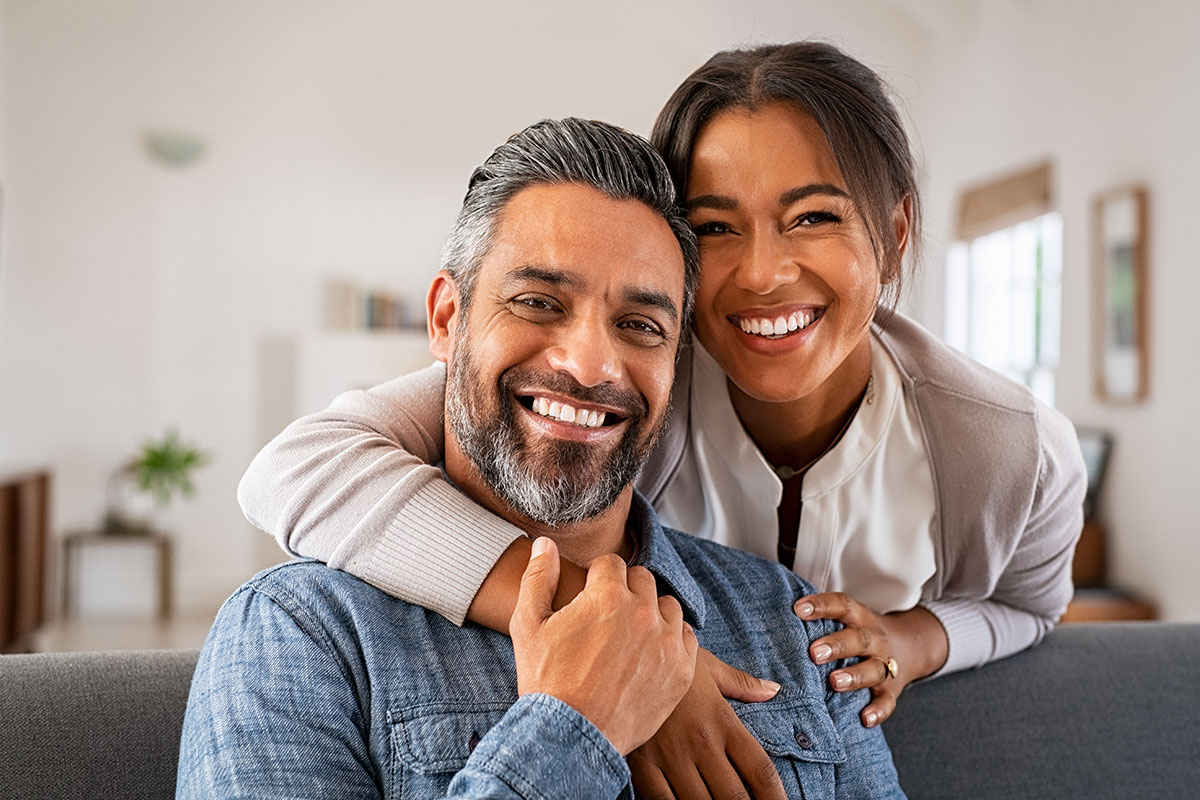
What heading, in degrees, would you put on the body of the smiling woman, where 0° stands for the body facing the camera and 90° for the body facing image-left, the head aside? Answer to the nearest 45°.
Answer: approximately 0°

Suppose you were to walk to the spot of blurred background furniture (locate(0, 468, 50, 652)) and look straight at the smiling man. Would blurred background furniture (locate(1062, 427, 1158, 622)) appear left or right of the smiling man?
left

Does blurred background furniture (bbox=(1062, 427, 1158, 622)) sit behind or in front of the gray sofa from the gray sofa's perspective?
behind

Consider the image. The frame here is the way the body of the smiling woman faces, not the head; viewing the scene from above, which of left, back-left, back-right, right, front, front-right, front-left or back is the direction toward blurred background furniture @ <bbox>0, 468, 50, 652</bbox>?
back-right

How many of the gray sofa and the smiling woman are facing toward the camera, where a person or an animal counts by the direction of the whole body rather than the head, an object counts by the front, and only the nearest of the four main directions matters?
2

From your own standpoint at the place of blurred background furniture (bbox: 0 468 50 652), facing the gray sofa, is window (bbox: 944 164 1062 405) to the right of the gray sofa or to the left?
left

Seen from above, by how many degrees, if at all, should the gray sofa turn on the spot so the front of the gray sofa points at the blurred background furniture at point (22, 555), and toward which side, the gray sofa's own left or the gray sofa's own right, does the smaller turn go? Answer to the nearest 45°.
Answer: approximately 135° to the gray sofa's own right

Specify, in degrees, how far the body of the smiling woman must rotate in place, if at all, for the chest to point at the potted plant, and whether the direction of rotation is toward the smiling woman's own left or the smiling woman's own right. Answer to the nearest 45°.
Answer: approximately 135° to the smiling woman's own right
